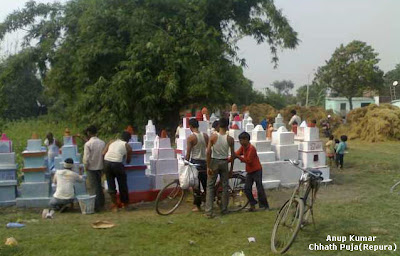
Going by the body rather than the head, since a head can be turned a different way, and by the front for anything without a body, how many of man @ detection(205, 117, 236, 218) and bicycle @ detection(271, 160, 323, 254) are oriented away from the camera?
1

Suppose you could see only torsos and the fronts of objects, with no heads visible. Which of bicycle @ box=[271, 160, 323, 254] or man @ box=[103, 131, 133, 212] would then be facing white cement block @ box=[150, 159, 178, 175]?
the man

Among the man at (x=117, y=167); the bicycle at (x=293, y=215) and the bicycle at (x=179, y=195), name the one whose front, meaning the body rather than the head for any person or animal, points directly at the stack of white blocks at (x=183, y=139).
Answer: the man

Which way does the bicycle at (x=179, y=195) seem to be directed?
to the viewer's left

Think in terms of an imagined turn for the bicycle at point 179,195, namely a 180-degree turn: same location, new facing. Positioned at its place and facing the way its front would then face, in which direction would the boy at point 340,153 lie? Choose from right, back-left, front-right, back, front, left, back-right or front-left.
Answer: front-left

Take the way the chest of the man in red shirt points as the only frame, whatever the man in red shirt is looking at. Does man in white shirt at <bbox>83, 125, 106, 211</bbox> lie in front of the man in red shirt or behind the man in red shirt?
in front

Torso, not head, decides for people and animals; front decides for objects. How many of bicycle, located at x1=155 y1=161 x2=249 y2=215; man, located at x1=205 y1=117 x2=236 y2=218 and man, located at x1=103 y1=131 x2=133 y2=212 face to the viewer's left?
1

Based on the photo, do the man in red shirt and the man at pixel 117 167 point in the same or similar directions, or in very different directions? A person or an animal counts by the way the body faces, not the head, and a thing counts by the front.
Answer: very different directions

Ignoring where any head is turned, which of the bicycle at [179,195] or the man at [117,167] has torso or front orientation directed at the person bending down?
the bicycle

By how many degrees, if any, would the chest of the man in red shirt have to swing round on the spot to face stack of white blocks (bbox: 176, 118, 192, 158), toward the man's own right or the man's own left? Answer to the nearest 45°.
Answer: approximately 90° to the man's own right

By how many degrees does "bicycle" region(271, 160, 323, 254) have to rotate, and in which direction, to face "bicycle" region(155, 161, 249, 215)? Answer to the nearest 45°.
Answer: approximately 90° to its right
